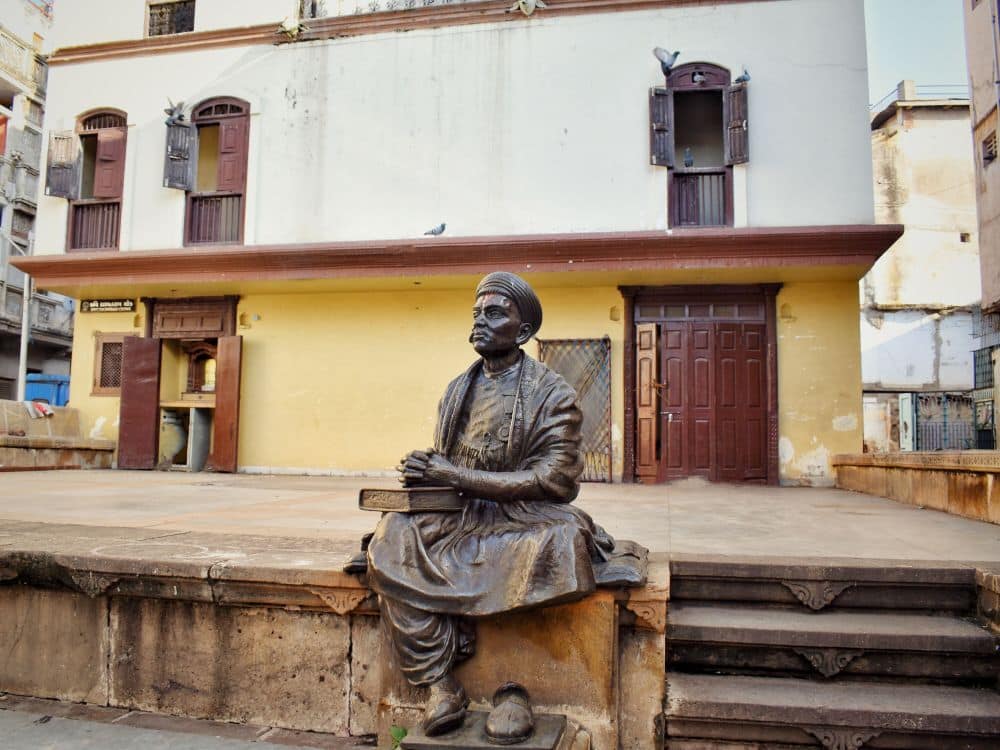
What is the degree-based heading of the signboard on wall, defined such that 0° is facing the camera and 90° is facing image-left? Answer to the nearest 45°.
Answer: approximately 0°

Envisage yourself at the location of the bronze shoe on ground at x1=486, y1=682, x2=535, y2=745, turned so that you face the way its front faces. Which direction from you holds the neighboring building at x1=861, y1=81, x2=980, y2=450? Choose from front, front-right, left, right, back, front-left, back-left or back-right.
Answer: back-left

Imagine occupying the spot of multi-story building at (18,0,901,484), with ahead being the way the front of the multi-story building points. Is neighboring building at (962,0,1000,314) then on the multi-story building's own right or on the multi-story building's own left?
on the multi-story building's own left

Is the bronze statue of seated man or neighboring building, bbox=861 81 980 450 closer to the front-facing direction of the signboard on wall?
the bronze statue of seated man

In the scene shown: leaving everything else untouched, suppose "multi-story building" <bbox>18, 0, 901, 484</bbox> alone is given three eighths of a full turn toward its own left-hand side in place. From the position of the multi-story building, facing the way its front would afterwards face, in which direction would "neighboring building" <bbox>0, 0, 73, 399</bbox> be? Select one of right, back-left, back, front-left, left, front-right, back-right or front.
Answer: left

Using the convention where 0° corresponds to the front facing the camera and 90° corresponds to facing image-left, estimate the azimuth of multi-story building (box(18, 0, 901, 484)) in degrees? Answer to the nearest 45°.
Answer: approximately 0°

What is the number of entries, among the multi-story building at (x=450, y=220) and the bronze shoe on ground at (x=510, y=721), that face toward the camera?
2

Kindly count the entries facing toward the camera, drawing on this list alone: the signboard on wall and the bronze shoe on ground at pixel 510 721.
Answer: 2
